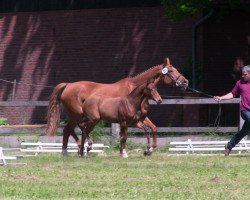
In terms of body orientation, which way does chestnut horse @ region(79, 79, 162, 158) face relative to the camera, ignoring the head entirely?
to the viewer's right

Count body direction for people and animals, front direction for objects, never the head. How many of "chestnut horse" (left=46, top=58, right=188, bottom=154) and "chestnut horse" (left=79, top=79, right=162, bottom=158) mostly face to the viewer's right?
2

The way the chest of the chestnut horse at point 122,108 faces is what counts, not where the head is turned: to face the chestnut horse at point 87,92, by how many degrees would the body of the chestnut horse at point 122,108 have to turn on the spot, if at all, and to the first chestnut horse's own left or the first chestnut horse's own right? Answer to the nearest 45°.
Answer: approximately 135° to the first chestnut horse's own left

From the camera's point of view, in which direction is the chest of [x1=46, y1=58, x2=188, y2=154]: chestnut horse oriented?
to the viewer's right
